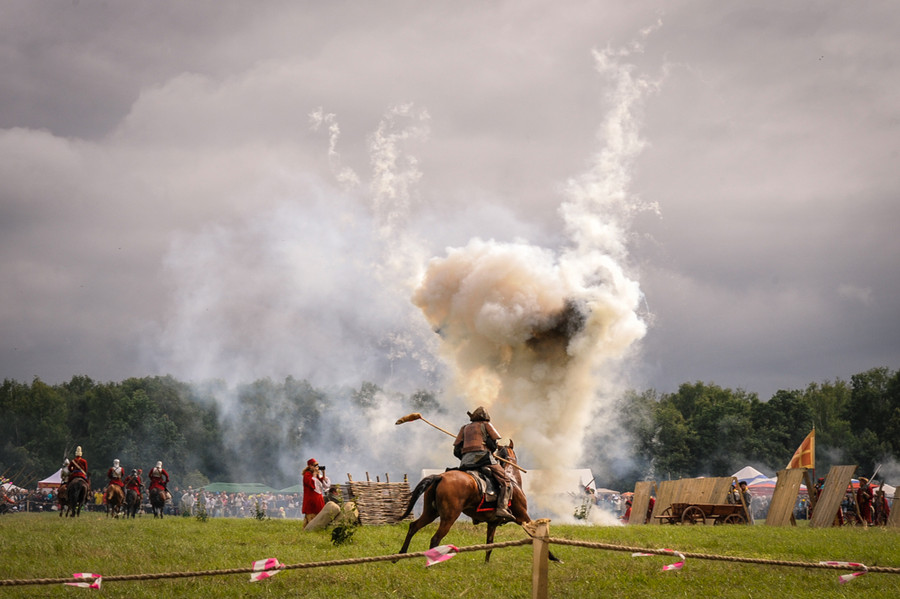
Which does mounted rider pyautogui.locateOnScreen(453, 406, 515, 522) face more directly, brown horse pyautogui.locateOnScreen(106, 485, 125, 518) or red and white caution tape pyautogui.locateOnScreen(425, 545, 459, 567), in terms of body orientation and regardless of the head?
the brown horse

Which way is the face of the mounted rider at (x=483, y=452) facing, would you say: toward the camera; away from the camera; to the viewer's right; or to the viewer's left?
away from the camera

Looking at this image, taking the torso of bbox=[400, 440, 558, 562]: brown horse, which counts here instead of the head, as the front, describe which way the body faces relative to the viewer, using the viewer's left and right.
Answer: facing away from the viewer and to the right of the viewer

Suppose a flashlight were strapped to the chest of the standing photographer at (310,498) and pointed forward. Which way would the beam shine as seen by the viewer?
to the viewer's right

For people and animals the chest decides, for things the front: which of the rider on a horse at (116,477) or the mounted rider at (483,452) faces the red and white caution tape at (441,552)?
the rider on a horse

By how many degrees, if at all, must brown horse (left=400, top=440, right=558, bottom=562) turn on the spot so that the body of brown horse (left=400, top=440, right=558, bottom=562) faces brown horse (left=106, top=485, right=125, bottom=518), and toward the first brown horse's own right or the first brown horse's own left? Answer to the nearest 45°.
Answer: approximately 90° to the first brown horse's own left

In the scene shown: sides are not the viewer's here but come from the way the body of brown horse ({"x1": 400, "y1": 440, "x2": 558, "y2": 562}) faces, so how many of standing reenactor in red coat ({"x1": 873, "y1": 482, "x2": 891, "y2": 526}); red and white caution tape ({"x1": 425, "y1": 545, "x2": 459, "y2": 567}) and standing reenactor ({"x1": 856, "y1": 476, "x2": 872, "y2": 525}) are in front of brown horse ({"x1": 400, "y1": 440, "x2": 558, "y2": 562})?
2

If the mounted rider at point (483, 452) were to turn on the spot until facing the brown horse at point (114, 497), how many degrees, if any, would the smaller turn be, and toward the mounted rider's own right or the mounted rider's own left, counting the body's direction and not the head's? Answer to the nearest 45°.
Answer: approximately 90° to the mounted rider's own left

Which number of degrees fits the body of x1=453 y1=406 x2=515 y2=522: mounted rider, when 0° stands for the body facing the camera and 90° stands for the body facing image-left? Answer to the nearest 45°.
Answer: approximately 225°
